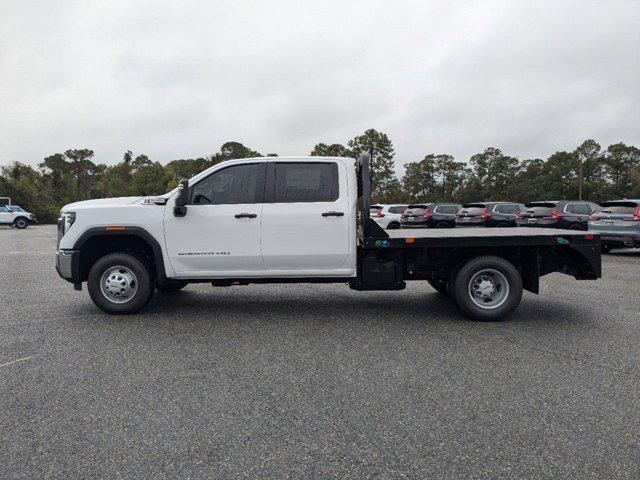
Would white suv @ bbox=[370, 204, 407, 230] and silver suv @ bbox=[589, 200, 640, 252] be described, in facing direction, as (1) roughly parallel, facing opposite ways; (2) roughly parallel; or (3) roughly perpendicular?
roughly parallel

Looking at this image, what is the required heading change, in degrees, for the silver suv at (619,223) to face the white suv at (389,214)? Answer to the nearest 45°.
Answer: approximately 90° to its left

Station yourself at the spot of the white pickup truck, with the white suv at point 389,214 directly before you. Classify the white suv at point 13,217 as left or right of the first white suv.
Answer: left

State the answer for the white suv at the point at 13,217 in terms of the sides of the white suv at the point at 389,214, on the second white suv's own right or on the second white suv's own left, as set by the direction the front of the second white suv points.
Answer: on the second white suv's own left

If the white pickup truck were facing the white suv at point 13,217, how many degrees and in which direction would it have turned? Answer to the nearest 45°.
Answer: approximately 45° to its right

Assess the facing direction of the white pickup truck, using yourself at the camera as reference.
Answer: facing to the left of the viewer

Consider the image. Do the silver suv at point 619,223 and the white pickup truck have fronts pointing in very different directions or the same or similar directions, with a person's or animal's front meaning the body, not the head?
very different directions

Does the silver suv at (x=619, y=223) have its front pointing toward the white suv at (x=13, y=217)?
no

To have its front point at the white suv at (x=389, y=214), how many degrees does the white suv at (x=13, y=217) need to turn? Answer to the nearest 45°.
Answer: approximately 45° to its right

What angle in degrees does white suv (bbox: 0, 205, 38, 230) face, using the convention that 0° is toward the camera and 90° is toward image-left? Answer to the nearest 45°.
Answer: approximately 270°

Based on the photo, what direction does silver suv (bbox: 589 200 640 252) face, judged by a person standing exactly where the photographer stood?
facing away from the viewer and to the right of the viewer

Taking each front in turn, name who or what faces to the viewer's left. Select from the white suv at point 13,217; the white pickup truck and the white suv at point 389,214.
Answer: the white pickup truck

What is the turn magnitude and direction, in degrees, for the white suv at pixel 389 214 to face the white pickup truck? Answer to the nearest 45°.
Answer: approximately 135° to its right

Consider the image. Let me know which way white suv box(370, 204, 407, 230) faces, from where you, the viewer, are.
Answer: facing away from the viewer and to the right of the viewer

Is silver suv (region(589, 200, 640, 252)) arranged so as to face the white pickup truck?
no

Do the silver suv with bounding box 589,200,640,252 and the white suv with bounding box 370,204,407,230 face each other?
no

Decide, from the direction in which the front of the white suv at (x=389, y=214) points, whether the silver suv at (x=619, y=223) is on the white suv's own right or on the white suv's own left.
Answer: on the white suv's own right
